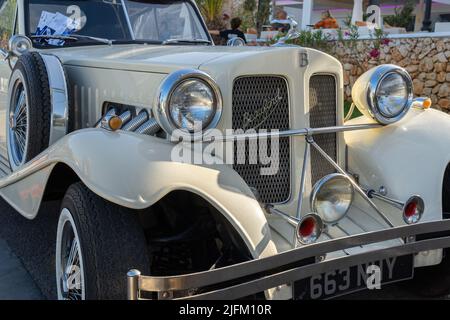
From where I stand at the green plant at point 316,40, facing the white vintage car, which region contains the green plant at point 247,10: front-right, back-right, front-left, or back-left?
back-right

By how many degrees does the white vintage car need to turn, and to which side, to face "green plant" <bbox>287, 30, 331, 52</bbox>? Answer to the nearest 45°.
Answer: approximately 135° to its left

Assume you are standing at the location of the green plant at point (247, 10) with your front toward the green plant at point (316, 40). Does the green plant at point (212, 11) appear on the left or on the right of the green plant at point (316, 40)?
right

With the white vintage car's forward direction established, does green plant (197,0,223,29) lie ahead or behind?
behind

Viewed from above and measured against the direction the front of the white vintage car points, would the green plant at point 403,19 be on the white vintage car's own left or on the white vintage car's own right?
on the white vintage car's own left

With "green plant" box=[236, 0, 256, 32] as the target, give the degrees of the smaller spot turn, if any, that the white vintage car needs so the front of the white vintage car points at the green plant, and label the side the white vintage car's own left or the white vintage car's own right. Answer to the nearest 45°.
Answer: approximately 135° to the white vintage car's own left

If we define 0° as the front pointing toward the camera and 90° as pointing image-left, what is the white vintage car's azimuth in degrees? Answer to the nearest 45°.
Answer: approximately 315°
